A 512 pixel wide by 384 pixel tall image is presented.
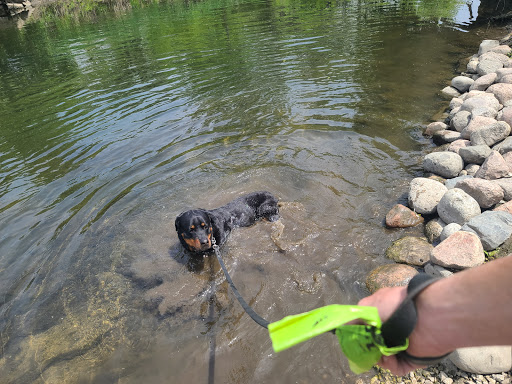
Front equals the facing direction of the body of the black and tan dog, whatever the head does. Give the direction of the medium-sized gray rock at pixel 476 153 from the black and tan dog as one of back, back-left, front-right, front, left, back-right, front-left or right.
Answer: back-left

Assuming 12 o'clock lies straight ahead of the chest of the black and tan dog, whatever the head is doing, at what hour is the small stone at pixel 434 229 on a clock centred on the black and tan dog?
The small stone is roughly at 8 o'clock from the black and tan dog.

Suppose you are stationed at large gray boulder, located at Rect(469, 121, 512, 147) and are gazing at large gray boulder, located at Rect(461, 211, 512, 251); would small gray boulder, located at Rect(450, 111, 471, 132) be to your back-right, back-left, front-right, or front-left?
back-right

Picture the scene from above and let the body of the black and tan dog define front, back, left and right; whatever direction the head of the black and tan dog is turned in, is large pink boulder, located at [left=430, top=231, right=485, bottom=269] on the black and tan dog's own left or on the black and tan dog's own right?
on the black and tan dog's own left

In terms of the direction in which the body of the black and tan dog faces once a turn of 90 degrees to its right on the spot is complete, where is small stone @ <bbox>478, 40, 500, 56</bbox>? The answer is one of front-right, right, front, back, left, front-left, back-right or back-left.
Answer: right

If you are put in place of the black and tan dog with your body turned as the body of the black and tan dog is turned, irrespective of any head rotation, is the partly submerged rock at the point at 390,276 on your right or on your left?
on your left

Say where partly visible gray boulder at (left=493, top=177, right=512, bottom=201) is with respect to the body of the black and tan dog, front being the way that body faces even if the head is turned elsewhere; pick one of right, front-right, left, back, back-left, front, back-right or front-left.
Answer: back-left

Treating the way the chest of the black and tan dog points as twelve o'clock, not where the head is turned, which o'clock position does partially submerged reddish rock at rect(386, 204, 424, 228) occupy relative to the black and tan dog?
The partially submerged reddish rock is roughly at 8 o'clock from the black and tan dog.

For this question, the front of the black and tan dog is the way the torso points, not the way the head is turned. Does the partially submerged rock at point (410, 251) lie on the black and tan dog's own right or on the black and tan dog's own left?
on the black and tan dog's own left

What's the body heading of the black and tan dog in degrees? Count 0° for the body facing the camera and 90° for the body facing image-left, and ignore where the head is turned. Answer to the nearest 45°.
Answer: approximately 45°

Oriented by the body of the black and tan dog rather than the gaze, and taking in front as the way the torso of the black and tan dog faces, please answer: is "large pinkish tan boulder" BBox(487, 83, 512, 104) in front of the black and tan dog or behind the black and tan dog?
behind
